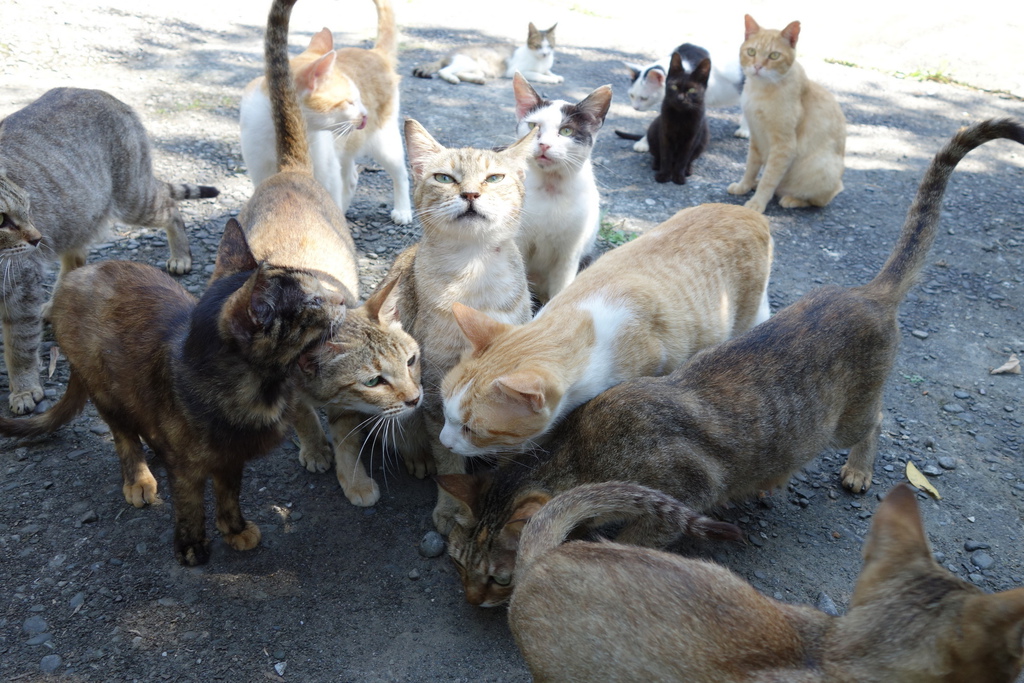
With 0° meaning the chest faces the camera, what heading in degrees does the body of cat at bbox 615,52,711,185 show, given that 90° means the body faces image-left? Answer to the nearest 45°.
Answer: approximately 0°

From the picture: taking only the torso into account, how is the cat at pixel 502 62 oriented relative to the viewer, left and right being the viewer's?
facing to the right of the viewer

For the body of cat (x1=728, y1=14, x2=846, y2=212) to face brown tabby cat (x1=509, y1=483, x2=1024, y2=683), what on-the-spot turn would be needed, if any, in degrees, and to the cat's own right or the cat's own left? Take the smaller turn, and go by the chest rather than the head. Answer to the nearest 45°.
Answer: approximately 45° to the cat's own left

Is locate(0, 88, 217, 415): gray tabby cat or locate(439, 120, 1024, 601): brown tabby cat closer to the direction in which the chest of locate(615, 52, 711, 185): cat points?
the brown tabby cat

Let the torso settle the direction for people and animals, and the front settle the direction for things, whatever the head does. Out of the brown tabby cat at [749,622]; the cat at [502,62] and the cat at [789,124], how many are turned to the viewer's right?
2

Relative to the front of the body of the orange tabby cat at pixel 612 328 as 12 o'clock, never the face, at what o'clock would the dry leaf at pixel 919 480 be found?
The dry leaf is roughly at 7 o'clock from the orange tabby cat.

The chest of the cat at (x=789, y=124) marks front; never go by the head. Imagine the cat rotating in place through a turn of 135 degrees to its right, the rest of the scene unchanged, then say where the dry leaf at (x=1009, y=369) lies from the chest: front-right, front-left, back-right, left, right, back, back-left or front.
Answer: back-right

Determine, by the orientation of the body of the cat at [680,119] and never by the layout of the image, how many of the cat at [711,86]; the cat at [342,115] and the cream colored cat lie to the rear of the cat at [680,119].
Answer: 1

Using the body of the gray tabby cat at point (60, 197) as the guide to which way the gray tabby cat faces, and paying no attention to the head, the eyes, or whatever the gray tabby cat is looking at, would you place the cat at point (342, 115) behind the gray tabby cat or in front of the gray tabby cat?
behind

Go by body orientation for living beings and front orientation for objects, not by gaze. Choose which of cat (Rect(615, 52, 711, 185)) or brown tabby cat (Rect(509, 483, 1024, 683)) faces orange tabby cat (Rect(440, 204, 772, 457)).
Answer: the cat

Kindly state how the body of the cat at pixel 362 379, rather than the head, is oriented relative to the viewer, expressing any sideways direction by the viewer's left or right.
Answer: facing the viewer and to the right of the viewer

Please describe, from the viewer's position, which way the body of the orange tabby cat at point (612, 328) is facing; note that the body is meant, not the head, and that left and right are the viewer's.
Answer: facing the viewer and to the left of the viewer

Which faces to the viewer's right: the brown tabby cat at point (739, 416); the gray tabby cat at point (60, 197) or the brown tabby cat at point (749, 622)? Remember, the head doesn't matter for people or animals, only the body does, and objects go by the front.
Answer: the brown tabby cat at point (749, 622)
